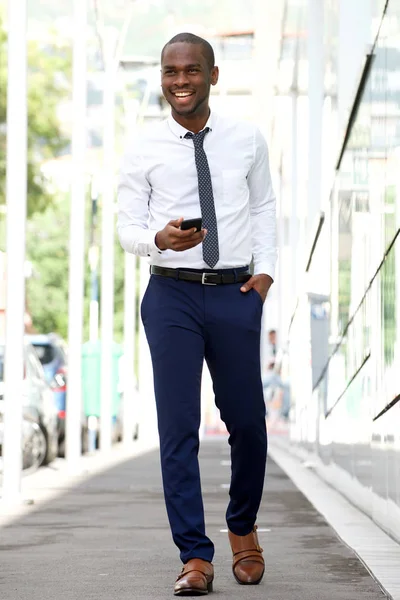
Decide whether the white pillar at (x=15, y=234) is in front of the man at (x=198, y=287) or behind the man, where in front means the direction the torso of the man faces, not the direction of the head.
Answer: behind

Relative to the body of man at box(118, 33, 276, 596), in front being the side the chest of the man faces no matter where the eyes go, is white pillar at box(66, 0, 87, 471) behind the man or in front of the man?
behind

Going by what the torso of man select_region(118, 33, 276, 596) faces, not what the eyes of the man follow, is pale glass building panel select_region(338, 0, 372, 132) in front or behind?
behind

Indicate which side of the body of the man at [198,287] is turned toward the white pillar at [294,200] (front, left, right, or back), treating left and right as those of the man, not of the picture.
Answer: back

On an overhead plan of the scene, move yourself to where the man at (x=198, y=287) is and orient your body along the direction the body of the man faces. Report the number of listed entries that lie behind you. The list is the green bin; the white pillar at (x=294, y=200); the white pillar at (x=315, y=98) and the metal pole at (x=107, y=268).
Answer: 4

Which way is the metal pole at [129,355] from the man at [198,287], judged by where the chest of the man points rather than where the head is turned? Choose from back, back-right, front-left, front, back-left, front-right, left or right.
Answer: back

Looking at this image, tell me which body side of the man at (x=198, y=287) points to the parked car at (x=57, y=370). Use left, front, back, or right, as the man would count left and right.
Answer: back

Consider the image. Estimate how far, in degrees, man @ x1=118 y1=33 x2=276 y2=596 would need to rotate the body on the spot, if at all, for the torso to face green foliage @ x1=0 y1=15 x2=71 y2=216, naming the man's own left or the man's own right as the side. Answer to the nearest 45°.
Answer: approximately 180°

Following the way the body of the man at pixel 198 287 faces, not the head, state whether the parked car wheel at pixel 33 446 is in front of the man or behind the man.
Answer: behind

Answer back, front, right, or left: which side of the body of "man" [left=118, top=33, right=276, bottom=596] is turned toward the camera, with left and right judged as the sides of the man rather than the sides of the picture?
front
